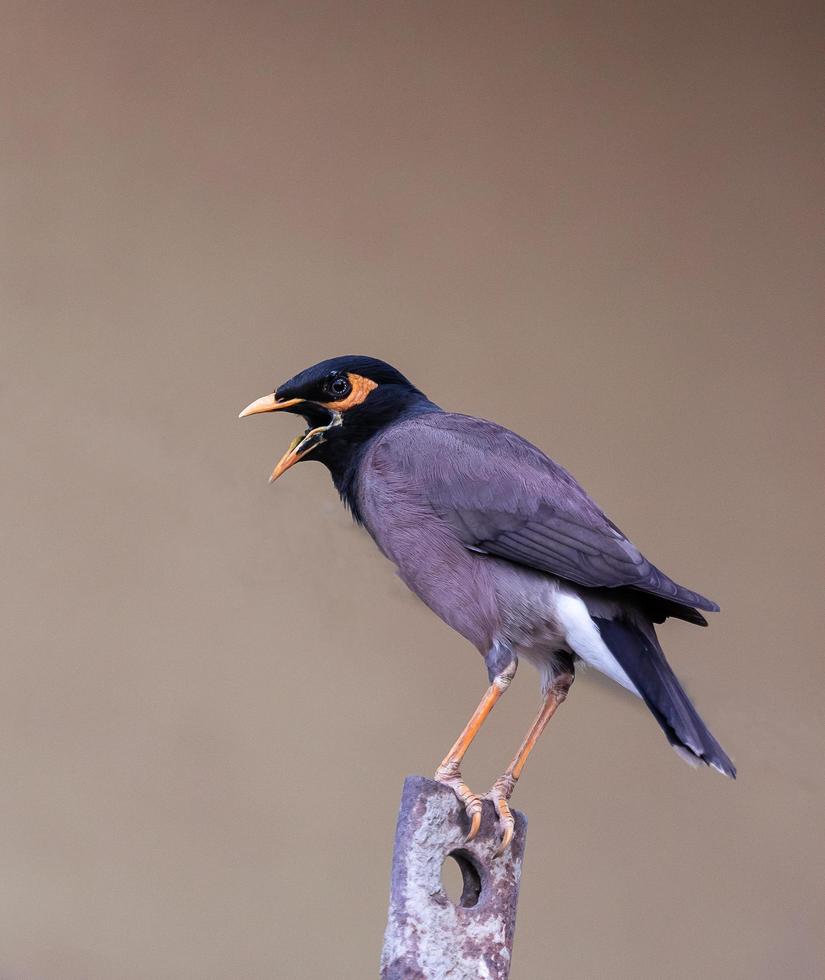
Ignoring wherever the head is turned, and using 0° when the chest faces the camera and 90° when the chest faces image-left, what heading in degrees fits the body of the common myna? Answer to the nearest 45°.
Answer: approximately 90°
